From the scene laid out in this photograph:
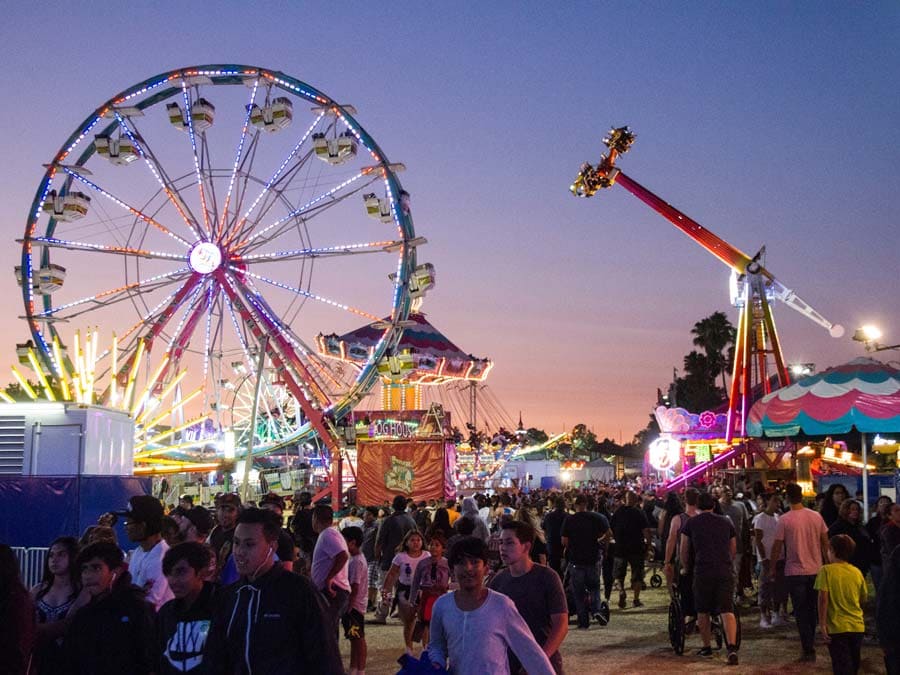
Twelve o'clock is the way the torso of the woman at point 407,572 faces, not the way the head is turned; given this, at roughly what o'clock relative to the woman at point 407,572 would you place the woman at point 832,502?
the woman at point 832,502 is roughly at 8 o'clock from the woman at point 407,572.

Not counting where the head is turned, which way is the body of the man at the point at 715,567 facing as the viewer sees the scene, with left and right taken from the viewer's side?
facing away from the viewer

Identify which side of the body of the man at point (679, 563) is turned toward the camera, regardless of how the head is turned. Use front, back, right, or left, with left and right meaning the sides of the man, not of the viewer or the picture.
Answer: back

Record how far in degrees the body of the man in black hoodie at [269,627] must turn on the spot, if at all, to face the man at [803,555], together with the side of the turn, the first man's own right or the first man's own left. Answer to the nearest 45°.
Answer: approximately 180°

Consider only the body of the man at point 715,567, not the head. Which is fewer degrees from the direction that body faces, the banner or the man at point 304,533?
the banner

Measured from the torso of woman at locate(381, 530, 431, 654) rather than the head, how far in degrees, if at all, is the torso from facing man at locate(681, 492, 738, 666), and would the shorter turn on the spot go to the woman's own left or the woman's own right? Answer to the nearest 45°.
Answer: approximately 90° to the woman's own left

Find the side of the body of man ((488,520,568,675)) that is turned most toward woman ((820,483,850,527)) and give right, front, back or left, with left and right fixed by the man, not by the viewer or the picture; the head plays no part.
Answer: back

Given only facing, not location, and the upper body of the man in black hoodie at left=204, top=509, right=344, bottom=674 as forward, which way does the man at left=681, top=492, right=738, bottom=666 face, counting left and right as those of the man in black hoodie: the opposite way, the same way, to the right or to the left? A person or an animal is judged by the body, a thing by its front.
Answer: the opposite way
